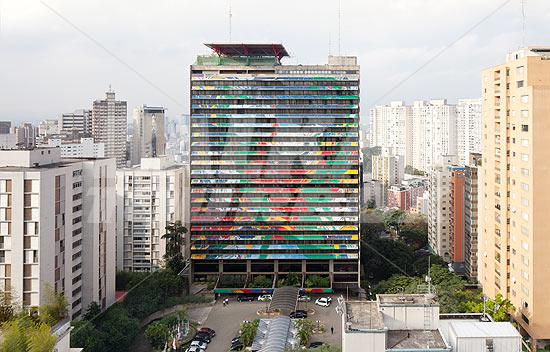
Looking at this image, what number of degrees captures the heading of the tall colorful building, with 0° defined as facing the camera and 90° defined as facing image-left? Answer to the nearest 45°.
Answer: approximately 0°

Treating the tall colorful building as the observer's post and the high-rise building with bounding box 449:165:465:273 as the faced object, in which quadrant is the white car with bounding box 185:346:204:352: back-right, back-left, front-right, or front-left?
back-right

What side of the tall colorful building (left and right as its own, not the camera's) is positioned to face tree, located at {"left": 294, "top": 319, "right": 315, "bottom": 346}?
front

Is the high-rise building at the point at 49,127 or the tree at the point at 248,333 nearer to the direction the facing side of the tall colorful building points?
the tree

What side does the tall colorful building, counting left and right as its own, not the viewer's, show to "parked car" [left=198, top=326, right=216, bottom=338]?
front

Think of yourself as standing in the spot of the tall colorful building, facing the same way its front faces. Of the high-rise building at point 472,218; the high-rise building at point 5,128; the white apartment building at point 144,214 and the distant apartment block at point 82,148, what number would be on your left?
1
